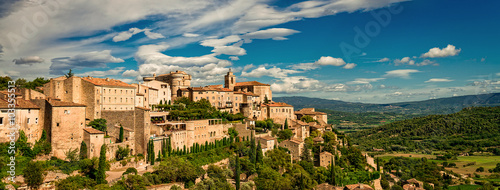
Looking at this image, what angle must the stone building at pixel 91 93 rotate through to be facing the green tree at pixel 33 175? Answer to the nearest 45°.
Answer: approximately 90° to its right

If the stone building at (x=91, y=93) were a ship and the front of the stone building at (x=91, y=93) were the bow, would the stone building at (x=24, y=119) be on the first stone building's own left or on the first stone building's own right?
on the first stone building's own right

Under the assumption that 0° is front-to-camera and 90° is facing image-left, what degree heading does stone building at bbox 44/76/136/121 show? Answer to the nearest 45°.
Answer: approximately 315°
